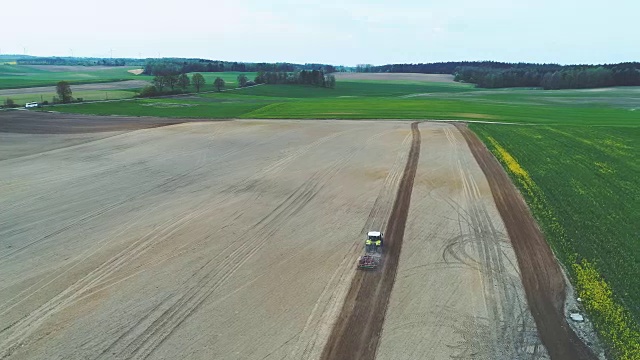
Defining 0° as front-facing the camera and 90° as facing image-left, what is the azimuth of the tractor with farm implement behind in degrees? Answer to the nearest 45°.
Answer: approximately 180°
